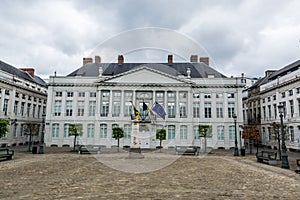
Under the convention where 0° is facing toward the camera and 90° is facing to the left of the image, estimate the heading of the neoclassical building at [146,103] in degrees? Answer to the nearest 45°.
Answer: approximately 0°

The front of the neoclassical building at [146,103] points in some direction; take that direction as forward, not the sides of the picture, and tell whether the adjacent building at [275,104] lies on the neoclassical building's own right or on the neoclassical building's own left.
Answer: on the neoclassical building's own left

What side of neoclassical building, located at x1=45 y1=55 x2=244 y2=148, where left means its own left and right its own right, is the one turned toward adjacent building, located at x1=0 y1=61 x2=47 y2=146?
right
